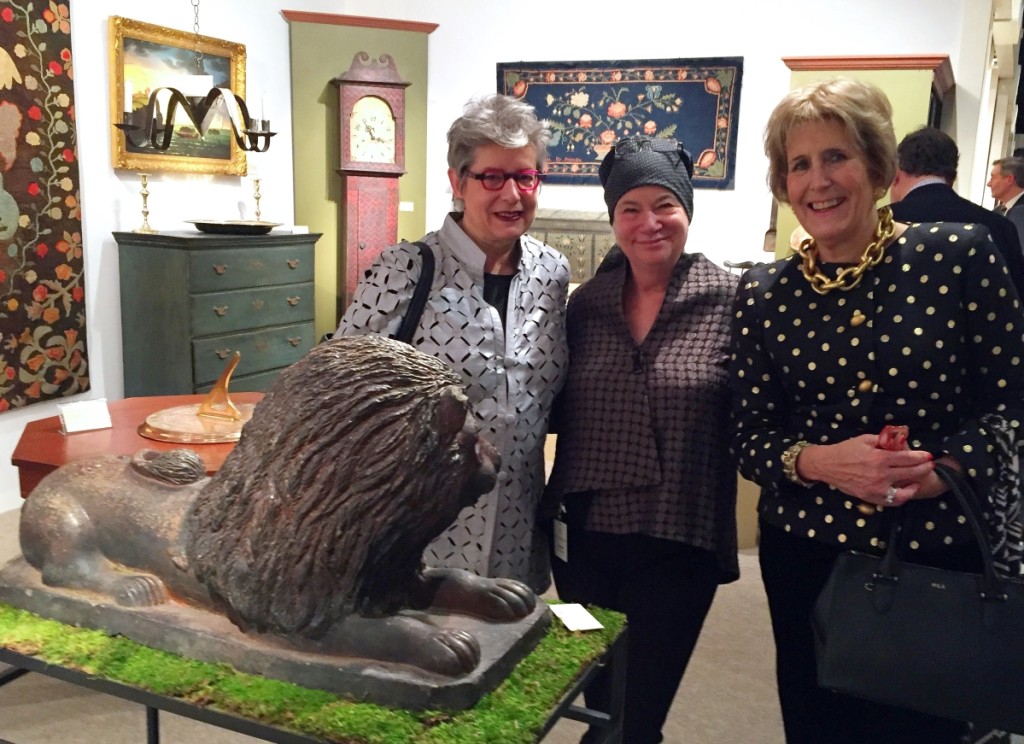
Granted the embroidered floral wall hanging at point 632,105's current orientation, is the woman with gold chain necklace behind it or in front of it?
in front

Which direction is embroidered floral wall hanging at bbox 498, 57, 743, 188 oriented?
toward the camera

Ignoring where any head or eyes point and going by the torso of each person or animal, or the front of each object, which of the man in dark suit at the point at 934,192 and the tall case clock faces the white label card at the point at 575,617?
the tall case clock

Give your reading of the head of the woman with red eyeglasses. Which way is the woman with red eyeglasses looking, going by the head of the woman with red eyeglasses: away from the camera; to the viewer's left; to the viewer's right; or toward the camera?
toward the camera

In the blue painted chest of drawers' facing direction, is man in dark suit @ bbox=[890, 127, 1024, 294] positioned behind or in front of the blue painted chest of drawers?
in front

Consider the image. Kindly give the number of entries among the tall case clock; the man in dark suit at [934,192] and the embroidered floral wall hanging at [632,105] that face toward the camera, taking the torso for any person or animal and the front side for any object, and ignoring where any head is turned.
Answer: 2

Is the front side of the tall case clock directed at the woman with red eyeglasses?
yes

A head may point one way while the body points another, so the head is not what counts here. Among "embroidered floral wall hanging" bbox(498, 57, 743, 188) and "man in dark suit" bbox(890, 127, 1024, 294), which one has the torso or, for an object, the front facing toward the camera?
the embroidered floral wall hanging

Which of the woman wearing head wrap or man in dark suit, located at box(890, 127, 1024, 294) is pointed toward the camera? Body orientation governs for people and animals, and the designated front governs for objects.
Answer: the woman wearing head wrap

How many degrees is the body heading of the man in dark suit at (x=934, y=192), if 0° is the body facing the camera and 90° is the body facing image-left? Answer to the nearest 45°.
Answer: approximately 135°

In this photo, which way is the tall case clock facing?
toward the camera

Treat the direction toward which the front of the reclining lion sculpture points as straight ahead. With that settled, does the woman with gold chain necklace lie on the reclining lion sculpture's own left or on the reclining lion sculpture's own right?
on the reclining lion sculpture's own left

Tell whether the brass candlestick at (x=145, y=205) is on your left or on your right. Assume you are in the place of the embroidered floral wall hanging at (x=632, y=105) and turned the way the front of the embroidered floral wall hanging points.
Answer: on your right

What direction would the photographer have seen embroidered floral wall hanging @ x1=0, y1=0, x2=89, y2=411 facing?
facing the viewer and to the right of the viewer

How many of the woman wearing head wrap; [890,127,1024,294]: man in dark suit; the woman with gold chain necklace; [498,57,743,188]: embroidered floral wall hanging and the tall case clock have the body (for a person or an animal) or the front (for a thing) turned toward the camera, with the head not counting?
4

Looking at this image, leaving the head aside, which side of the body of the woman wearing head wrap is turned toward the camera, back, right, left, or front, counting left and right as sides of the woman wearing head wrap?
front
